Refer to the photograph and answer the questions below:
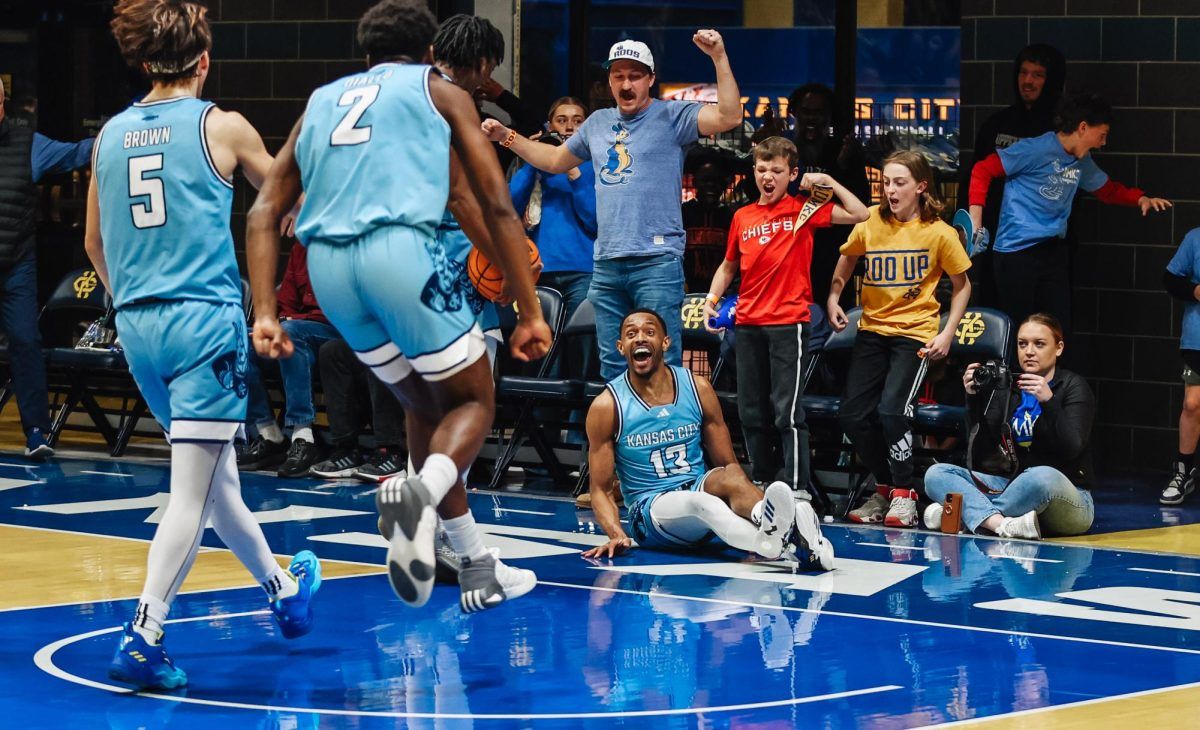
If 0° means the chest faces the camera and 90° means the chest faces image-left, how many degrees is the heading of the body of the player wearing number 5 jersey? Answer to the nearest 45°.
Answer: approximately 225°

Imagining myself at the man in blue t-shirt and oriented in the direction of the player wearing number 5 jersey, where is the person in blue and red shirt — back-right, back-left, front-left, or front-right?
back-left
